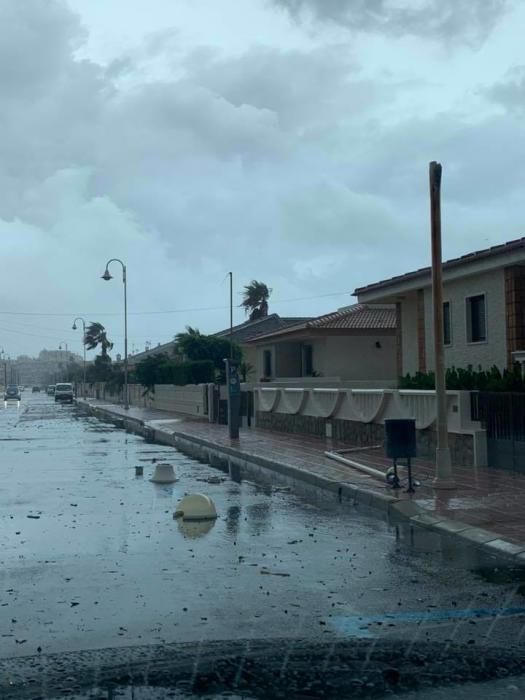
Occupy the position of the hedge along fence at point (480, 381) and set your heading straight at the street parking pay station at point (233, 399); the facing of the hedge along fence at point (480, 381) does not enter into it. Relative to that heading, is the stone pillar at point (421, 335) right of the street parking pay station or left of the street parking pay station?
right

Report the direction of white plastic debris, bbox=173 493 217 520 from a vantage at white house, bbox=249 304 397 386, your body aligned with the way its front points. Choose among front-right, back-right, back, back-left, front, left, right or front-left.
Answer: front-left

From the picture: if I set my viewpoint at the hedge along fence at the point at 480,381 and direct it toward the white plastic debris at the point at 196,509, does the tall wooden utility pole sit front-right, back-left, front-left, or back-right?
front-left

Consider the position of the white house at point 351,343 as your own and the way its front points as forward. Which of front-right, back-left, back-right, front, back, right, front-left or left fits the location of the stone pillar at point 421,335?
front-left

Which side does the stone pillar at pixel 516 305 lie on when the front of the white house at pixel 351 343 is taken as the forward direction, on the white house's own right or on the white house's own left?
on the white house's own left

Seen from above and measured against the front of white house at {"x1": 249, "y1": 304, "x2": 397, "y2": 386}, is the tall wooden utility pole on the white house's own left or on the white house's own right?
on the white house's own left

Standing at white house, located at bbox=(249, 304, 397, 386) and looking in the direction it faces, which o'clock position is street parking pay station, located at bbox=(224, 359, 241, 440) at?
The street parking pay station is roughly at 11 o'clock from the white house.

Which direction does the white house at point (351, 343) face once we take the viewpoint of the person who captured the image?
facing the viewer and to the left of the viewer

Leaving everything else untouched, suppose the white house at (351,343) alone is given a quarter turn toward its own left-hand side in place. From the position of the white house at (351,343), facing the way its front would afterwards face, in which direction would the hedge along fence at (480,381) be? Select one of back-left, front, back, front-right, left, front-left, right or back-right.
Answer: front-right

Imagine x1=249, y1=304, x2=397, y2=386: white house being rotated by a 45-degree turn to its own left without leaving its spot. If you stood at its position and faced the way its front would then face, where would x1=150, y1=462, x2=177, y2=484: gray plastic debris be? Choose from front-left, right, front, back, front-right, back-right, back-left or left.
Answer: front

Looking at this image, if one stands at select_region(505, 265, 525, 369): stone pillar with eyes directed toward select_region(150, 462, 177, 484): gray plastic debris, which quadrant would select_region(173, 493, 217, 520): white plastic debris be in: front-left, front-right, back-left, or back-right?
front-left
